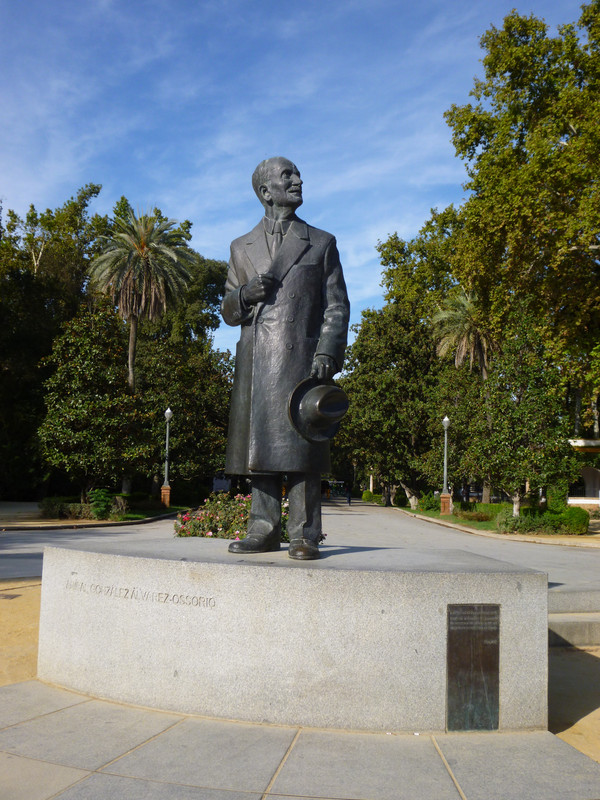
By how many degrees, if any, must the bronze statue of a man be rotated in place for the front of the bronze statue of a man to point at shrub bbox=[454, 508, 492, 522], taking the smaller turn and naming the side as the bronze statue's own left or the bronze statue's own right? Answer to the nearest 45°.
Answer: approximately 180°

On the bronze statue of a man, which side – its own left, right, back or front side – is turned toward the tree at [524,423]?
back

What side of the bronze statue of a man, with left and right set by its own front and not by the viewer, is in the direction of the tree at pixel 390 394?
back

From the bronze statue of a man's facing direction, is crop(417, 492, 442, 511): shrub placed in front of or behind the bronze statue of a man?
behind

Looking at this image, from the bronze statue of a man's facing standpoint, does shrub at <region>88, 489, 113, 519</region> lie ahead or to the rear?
to the rear

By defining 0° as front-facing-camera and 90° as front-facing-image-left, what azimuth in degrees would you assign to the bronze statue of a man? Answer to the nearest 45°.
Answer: approximately 0°

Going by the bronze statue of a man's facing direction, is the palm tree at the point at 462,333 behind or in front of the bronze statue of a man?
behind

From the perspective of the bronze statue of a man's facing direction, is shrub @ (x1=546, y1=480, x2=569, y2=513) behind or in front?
behind
